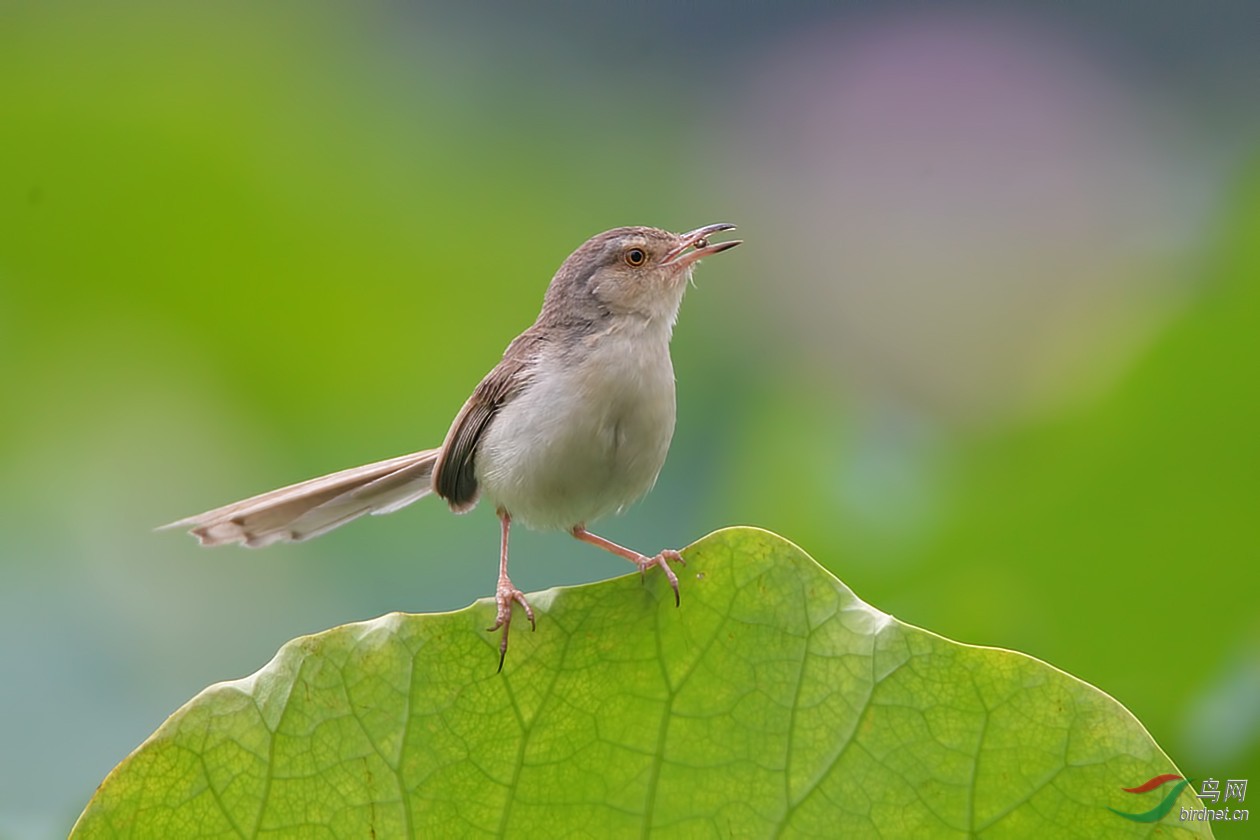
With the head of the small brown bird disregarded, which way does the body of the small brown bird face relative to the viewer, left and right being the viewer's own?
facing the viewer and to the right of the viewer
